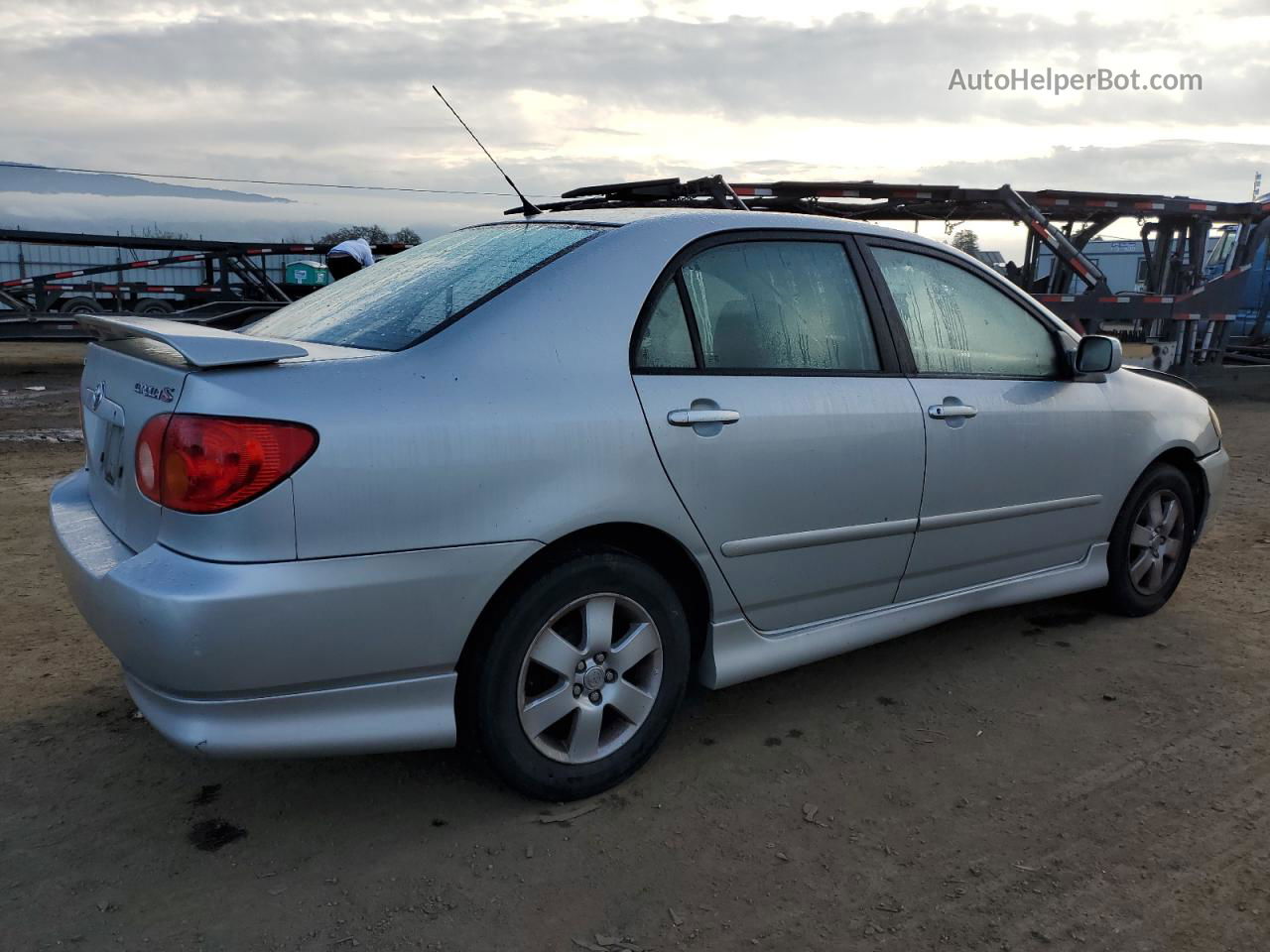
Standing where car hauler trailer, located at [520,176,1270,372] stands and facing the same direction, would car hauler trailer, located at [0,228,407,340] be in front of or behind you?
behind

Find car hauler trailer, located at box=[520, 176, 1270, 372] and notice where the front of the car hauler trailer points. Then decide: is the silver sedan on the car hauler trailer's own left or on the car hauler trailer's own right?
on the car hauler trailer's own right

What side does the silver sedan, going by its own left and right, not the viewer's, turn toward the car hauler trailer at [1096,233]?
front

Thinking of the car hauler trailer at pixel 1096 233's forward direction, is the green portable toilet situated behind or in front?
behind

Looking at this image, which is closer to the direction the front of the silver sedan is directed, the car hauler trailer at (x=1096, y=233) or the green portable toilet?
the car hauler trailer

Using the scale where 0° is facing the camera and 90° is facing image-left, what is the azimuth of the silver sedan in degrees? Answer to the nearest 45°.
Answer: approximately 225°

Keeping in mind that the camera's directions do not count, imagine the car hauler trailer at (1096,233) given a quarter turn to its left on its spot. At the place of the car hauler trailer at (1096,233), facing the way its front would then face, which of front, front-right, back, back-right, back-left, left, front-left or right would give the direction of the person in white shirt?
back-left

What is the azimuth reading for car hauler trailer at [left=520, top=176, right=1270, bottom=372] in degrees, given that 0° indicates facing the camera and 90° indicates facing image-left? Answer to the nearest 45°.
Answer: approximately 270°

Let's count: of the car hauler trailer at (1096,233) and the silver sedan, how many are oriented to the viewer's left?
0
